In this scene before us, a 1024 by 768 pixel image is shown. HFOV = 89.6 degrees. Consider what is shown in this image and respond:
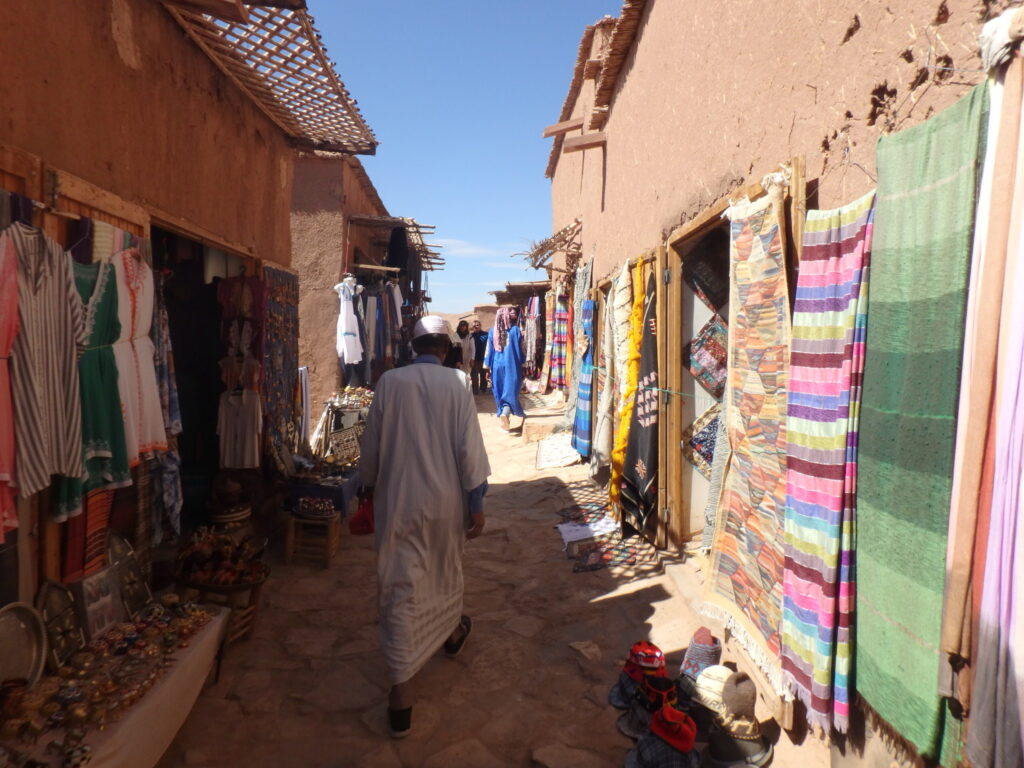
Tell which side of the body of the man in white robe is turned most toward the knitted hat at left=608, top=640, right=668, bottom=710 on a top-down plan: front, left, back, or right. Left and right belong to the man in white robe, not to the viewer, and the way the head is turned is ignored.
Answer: right

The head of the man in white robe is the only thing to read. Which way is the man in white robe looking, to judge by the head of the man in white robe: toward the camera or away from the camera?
away from the camera

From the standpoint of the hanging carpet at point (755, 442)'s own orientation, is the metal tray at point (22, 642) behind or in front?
in front

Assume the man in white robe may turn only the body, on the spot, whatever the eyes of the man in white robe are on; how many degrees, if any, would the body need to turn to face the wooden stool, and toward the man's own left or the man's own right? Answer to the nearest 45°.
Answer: approximately 45° to the man's own left

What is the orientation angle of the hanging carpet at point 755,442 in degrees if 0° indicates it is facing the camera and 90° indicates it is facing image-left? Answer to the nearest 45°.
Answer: approximately 90°

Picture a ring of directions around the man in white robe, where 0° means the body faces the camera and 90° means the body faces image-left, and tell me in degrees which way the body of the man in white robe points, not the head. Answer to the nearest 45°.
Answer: approximately 180°

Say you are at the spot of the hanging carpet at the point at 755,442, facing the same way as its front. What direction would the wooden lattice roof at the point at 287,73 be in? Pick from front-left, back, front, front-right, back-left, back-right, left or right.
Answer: front

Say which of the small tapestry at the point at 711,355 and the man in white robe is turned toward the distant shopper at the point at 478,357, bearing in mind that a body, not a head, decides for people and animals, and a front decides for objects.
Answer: the man in white robe

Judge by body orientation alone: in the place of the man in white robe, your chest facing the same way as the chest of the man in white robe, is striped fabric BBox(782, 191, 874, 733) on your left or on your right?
on your right

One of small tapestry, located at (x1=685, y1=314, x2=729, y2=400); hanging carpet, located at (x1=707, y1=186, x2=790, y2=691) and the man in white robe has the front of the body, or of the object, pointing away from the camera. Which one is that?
the man in white robe

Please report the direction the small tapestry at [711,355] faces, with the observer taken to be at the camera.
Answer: facing the viewer and to the left of the viewer

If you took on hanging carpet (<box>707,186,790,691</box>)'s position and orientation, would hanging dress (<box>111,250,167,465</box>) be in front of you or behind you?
in front

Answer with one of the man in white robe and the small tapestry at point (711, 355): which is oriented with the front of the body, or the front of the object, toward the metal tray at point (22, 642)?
the small tapestry

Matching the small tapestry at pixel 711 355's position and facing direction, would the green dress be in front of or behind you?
in front

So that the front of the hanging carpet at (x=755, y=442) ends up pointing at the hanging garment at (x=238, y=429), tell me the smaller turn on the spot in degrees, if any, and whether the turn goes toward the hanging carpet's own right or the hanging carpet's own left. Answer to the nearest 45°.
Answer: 0° — it already faces it
